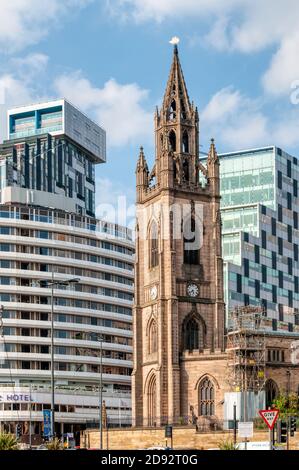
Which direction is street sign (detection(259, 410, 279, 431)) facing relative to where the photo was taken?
toward the camera

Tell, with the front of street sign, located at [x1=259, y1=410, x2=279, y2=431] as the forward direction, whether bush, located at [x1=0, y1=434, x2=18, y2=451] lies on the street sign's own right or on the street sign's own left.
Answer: on the street sign's own right
